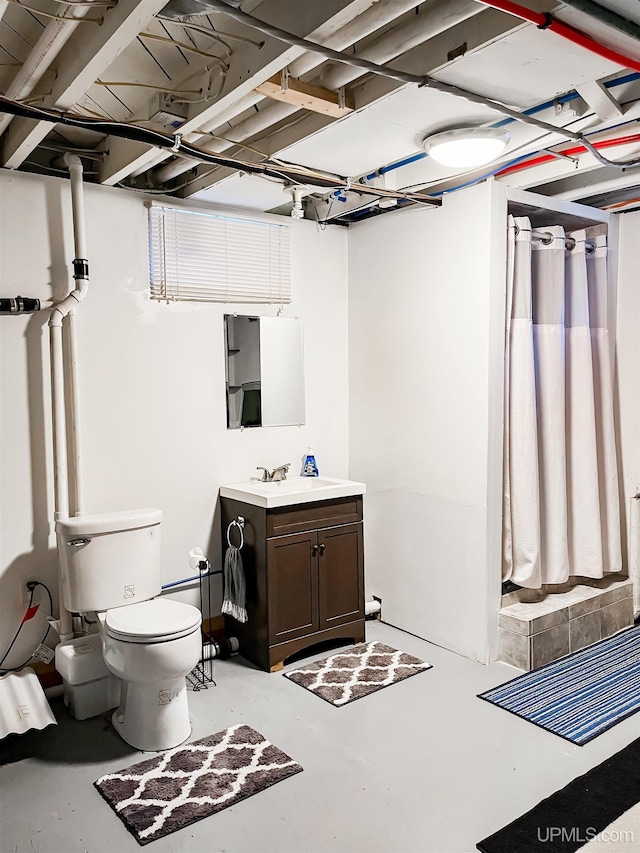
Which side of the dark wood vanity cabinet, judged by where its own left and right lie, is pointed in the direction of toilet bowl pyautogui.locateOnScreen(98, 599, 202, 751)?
right

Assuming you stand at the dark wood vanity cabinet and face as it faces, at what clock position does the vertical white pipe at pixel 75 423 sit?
The vertical white pipe is roughly at 4 o'clock from the dark wood vanity cabinet.

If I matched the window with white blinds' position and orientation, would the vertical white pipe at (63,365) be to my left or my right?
on my right

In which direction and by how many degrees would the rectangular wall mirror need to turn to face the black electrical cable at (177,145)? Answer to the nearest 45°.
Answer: approximately 45° to its right

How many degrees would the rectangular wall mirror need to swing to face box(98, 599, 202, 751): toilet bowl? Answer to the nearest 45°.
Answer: approximately 45° to its right

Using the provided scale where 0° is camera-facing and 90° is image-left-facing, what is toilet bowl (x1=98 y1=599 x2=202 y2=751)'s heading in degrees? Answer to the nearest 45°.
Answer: approximately 315°
